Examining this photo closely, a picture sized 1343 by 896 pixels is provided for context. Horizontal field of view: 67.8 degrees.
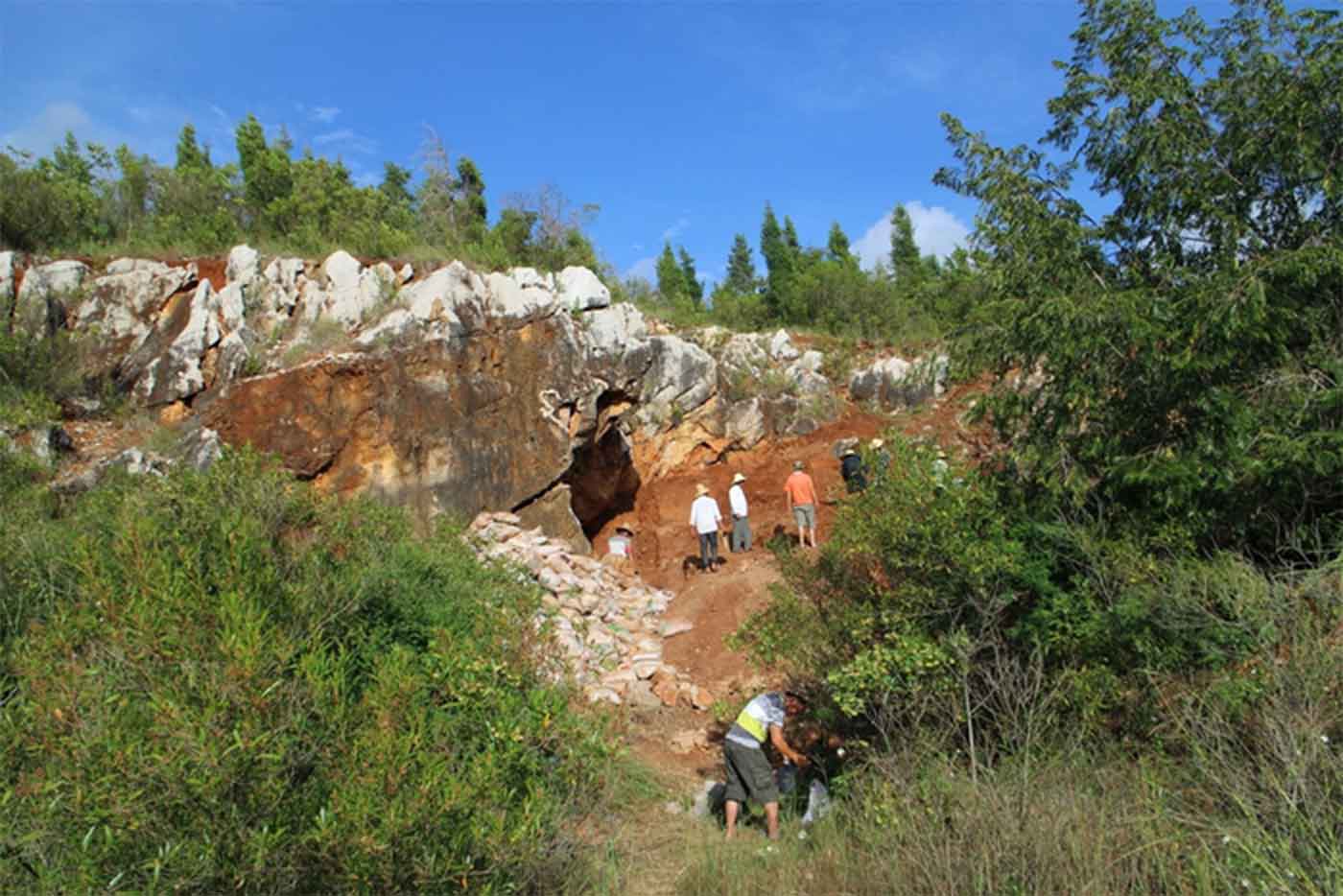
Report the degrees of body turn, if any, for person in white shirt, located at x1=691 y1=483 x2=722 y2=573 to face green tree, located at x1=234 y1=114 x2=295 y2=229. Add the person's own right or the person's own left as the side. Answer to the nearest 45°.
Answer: approximately 45° to the person's own left

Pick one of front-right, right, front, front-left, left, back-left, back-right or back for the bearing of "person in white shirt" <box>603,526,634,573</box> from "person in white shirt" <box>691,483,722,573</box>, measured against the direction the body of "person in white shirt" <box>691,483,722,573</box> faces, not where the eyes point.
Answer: front-left

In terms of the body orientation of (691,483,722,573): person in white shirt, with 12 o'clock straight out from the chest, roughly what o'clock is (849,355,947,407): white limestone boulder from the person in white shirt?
The white limestone boulder is roughly at 1 o'clock from the person in white shirt.

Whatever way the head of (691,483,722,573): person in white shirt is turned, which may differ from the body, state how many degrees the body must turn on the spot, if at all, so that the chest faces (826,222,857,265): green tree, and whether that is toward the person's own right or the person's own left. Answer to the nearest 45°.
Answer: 0° — they already face it

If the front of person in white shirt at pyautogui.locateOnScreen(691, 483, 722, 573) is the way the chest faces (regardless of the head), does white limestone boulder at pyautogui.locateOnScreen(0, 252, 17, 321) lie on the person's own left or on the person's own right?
on the person's own left

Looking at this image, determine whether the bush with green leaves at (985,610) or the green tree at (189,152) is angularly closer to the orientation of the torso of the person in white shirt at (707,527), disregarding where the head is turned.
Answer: the green tree

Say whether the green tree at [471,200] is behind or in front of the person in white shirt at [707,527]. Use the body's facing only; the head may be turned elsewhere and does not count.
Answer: in front

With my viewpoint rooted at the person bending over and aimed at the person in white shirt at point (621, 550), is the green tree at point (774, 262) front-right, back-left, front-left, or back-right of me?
front-right

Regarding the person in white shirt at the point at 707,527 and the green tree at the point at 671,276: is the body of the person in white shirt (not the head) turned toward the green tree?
yes

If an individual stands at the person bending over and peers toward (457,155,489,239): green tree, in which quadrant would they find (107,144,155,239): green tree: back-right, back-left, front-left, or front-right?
front-left

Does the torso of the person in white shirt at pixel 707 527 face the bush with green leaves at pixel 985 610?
no

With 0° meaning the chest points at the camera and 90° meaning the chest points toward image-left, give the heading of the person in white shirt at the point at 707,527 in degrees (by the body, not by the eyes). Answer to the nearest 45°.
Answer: approximately 180°

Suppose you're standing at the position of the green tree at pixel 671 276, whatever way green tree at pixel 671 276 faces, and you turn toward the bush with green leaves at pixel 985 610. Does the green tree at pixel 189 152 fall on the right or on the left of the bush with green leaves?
right
